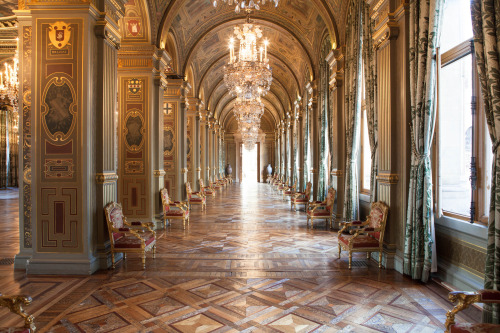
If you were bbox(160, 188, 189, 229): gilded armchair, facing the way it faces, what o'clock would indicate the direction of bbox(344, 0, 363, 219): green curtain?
The green curtain is roughly at 1 o'clock from the gilded armchair.

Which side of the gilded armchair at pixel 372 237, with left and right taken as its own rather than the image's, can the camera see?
left

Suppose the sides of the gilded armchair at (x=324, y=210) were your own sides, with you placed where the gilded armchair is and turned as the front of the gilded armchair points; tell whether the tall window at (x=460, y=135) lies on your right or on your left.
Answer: on your left

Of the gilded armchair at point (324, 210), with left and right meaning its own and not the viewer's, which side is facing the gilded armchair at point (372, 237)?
left

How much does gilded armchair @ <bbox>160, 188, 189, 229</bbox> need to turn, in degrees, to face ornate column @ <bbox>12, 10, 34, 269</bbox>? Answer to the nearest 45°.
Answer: approximately 135° to its right

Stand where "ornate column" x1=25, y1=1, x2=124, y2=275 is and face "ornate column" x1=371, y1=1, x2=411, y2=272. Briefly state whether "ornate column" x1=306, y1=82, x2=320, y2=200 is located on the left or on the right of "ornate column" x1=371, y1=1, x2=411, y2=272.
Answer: left

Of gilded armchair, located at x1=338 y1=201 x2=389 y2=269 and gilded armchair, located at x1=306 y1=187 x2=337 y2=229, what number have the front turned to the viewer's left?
2

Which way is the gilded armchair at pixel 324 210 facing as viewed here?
to the viewer's left

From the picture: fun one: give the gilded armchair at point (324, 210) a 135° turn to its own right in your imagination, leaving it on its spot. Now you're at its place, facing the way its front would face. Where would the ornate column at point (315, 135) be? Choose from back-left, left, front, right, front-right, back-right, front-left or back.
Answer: front-left

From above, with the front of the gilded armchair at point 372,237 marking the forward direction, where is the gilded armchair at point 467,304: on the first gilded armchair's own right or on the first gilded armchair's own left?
on the first gilded armchair's own left

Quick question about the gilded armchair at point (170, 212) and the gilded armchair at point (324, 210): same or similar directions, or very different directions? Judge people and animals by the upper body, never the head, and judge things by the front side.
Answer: very different directions

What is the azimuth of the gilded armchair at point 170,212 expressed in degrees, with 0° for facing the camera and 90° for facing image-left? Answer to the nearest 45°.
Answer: approximately 270°
